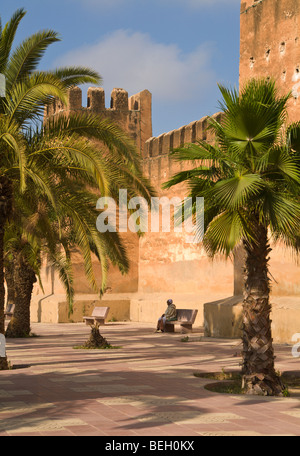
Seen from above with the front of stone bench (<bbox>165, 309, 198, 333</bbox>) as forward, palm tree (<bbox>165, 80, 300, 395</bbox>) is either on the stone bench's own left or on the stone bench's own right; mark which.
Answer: on the stone bench's own left

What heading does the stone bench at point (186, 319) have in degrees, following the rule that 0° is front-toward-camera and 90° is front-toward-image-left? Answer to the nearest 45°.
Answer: approximately 45°
